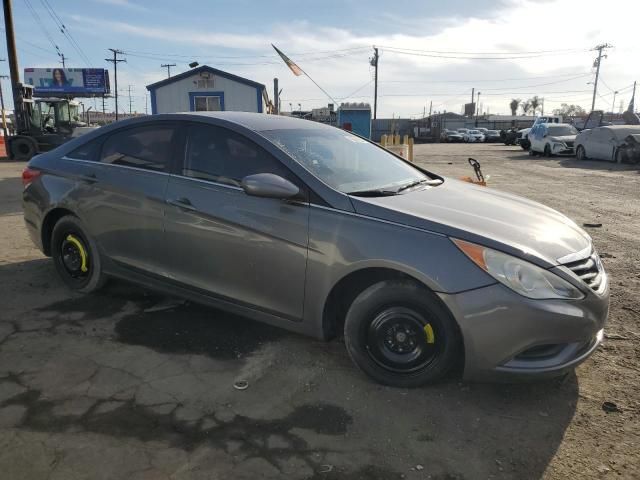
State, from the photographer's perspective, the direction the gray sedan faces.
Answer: facing the viewer and to the right of the viewer

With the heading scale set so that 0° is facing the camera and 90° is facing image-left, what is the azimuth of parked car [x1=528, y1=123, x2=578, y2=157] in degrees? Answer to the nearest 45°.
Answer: approximately 315°

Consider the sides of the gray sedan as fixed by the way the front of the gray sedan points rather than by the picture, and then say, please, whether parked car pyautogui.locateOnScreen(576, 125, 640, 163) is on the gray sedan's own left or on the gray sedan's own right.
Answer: on the gray sedan's own left

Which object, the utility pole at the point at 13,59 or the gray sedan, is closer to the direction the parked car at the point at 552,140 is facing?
the gray sedan

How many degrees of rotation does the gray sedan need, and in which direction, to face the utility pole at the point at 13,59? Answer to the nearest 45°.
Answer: approximately 180°

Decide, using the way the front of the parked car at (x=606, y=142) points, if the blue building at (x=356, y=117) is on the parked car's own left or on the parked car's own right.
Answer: on the parked car's own right

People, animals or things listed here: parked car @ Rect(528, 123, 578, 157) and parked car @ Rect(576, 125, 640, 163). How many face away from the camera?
0

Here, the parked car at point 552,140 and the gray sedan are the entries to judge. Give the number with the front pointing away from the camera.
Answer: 0
